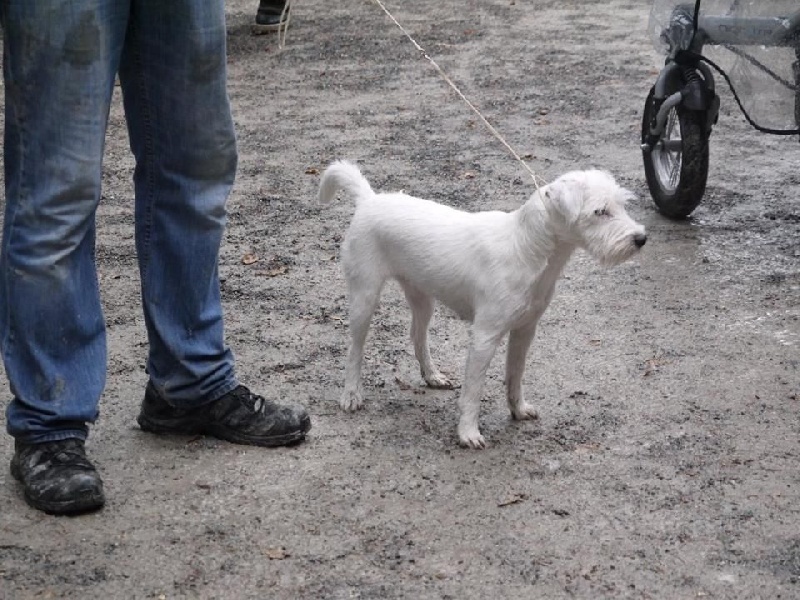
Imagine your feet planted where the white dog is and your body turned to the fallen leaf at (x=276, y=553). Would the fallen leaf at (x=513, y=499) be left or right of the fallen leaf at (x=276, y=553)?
left

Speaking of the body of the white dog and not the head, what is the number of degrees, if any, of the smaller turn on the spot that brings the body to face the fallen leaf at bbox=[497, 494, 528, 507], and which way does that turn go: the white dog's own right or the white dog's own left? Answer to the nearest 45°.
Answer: approximately 45° to the white dog's own right

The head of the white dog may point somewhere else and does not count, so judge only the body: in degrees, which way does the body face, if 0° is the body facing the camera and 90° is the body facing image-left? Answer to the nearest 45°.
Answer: approximately 315°

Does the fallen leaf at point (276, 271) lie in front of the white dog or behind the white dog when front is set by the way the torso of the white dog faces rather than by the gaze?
behind

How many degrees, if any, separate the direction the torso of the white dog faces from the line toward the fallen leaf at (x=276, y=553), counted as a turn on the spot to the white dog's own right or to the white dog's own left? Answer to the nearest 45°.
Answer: approximately 90° to the white dog's own right
